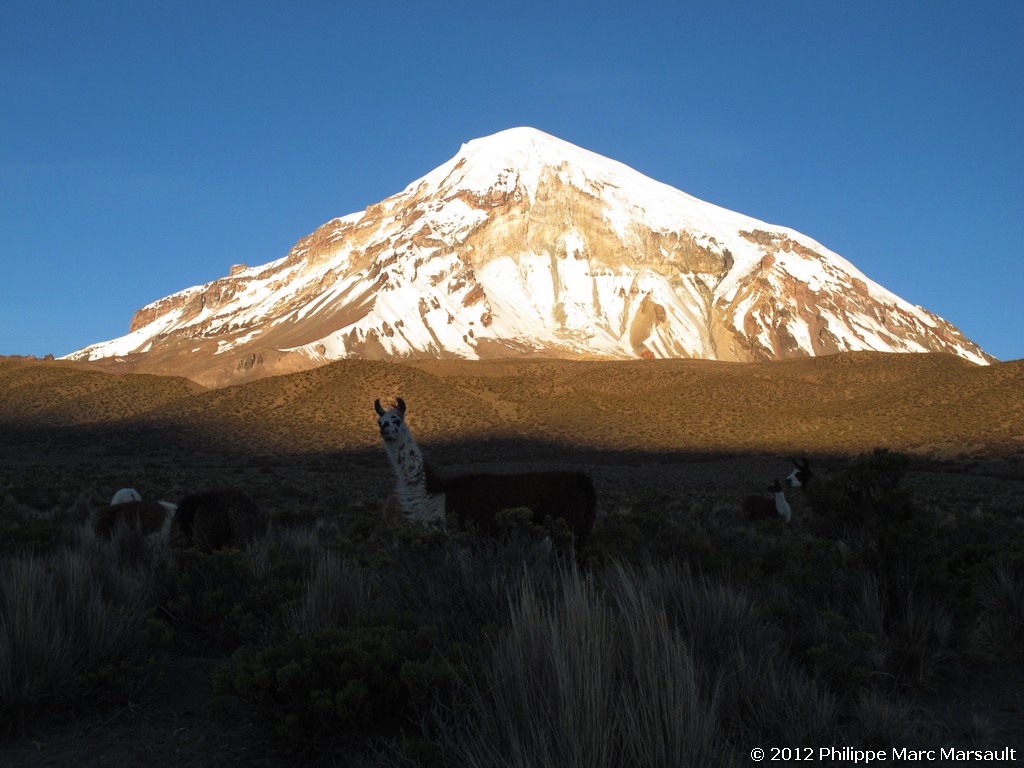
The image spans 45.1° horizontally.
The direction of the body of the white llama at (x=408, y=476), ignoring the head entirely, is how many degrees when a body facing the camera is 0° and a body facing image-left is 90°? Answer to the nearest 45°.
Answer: approximately 45°

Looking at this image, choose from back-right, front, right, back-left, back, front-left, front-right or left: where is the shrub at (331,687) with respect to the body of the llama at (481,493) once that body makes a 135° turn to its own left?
front-right

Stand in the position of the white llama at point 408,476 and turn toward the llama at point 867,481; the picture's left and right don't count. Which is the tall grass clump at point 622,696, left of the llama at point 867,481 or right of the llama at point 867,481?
right

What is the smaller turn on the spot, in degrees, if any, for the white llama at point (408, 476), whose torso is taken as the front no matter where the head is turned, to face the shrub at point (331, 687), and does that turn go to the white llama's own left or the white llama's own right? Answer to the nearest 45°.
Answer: approximately 45° to the white llama's own left

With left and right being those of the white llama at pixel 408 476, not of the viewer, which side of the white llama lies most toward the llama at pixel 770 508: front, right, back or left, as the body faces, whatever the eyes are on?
back

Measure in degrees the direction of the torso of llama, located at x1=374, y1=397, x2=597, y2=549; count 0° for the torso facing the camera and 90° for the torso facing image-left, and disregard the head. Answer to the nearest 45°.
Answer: approximately 90°

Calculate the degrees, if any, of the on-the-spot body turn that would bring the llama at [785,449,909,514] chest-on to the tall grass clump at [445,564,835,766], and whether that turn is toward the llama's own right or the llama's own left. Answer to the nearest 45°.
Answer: approximately 90° to the llama's own left

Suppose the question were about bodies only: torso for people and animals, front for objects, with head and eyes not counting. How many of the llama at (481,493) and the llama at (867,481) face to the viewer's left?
2

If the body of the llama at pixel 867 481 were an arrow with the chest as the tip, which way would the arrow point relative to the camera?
to the viewer's left
